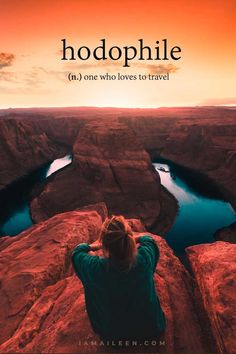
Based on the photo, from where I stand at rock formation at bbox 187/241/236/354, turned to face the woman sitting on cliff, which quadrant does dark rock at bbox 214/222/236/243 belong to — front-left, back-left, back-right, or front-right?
back-right

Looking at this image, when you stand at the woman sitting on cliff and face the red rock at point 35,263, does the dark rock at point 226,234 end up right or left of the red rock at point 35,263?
right

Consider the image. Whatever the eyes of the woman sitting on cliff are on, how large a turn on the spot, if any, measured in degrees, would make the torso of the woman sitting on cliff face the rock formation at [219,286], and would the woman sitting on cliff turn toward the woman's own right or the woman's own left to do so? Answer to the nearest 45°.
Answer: approximately 45° to the woman's own right

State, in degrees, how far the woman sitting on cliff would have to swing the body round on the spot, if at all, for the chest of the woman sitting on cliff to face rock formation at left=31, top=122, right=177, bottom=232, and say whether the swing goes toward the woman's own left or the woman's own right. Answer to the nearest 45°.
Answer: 0° — they already face it

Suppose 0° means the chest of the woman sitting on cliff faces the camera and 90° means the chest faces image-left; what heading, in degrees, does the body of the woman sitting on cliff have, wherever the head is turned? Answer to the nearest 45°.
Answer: approximately 180°

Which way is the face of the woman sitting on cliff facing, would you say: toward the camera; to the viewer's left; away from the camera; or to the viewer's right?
away from the camera
